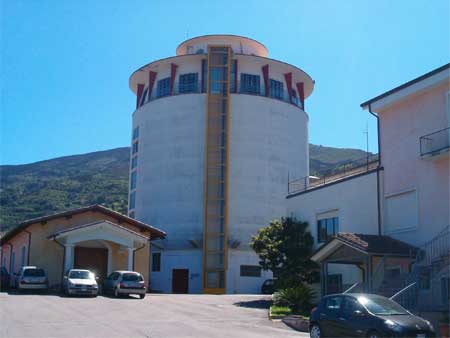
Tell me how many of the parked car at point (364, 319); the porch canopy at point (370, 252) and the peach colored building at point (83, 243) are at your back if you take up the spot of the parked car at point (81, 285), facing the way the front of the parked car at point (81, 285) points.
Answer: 1

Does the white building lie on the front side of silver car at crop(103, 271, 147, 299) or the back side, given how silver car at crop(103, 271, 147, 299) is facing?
on the back side

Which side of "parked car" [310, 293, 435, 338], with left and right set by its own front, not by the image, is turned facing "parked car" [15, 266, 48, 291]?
back

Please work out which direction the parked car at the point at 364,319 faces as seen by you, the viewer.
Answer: facing the viewer and to the right of the viewer

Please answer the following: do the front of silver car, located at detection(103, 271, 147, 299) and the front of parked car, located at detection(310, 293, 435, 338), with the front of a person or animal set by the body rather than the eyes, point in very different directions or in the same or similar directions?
very different directions

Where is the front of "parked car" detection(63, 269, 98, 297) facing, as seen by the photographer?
facing the viewer
